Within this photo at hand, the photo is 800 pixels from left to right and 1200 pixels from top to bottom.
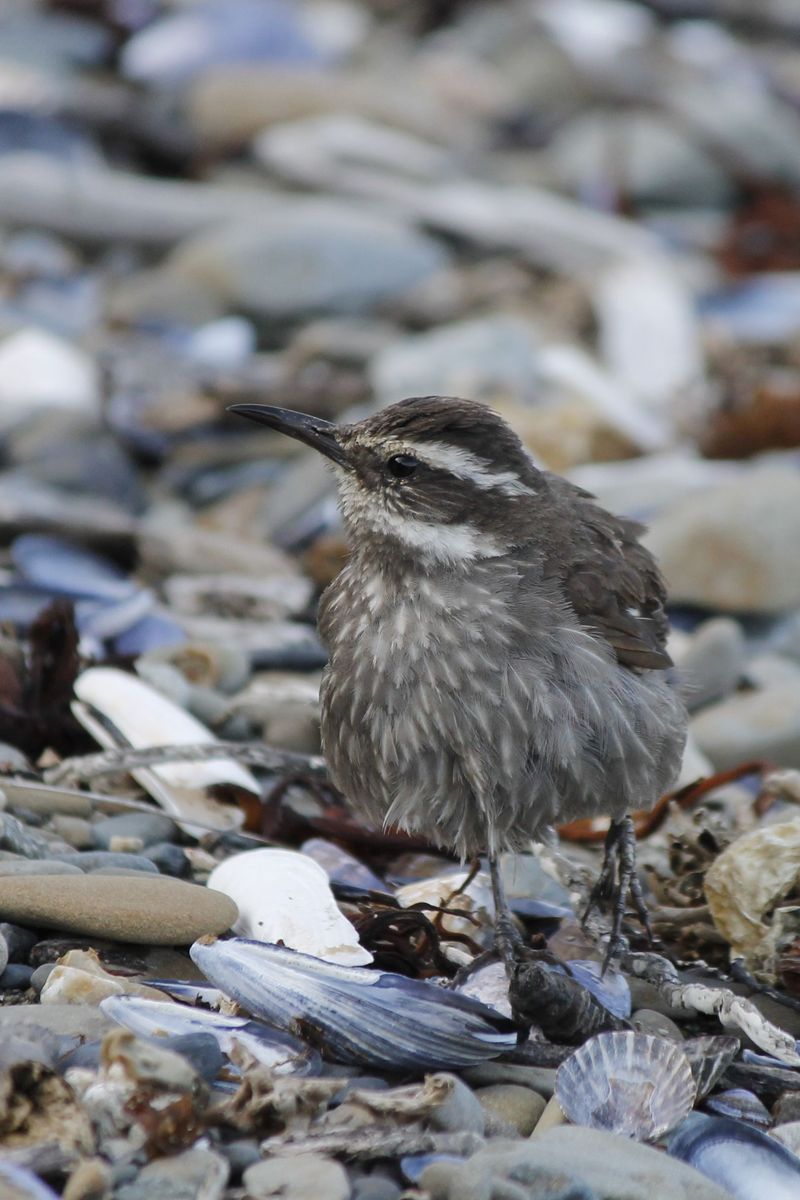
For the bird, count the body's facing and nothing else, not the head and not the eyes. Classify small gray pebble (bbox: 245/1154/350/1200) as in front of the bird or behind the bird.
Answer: in front

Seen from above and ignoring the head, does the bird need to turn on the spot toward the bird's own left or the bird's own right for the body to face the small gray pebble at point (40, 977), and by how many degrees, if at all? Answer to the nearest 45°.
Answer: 0° — it already faces it

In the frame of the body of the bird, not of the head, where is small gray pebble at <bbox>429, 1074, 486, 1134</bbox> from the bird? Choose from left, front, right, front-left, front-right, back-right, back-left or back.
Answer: front-left

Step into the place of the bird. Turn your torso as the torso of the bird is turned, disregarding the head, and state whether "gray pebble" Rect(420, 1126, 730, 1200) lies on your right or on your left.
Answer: on your left

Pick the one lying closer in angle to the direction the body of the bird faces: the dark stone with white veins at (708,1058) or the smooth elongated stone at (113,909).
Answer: the smooth elongated stone

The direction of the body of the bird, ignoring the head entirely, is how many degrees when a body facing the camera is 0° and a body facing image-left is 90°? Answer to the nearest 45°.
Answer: approximately 45°

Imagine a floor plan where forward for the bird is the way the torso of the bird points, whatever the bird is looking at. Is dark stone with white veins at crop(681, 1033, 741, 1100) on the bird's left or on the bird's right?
on the bird's left

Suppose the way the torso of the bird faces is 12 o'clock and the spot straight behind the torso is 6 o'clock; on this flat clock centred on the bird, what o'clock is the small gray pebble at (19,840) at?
The small gray pebble is roughly at 1 o'clock from the bird.

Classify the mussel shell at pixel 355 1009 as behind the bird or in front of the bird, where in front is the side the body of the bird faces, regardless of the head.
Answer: in front

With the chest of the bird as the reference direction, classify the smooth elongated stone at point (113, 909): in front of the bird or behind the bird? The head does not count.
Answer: in front

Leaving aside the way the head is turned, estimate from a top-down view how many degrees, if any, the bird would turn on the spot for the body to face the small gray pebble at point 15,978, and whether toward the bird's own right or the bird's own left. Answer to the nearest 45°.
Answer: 0° — it already faces it
